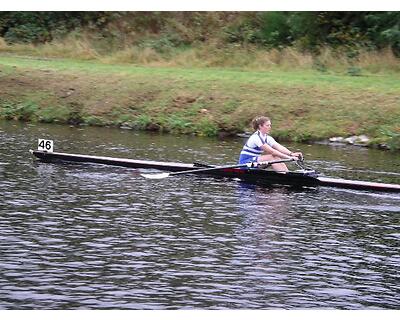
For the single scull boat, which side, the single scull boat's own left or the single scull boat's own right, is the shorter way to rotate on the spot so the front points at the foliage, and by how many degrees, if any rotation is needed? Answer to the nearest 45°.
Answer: approximately 45° to the single scull boat's own right

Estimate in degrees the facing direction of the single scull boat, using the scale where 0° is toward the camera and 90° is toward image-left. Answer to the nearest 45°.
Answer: approximately 90°
